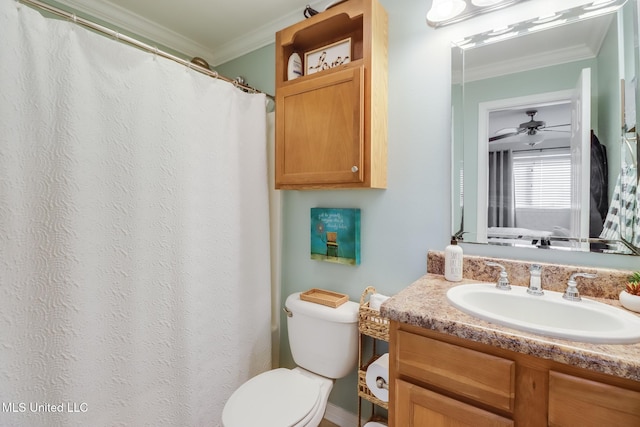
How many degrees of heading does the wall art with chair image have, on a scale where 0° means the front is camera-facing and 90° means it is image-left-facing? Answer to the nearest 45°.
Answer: approximately 45°

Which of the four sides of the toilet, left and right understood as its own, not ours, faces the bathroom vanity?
left

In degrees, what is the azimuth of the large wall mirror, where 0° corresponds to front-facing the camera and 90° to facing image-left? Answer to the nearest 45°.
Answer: approximately 45°

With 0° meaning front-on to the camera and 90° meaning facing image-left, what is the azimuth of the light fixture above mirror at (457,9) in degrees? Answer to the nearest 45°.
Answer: approximately 45°

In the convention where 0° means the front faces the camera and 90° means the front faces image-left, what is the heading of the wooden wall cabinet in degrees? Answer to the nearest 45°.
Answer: approximately 45°
